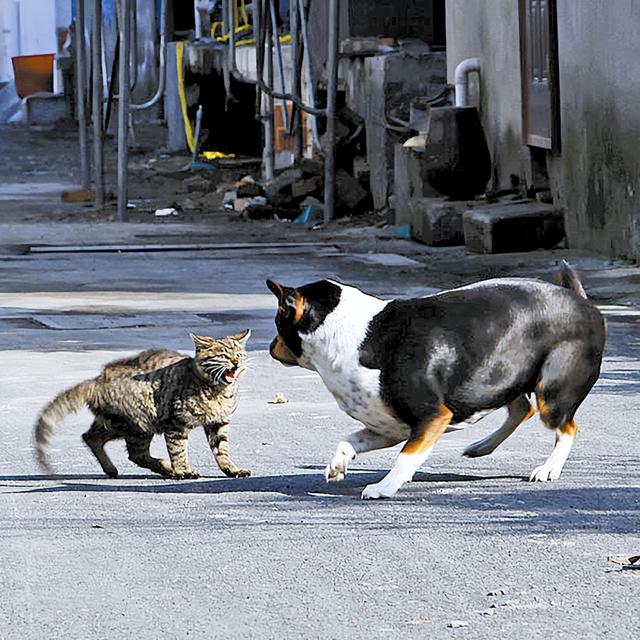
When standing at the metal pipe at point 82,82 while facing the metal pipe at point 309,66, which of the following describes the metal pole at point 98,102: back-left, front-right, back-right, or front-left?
front-right

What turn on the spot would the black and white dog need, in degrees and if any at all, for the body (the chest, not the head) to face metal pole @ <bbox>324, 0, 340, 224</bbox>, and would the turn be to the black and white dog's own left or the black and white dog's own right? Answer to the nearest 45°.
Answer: approximately 90° to the black and white dog's own right

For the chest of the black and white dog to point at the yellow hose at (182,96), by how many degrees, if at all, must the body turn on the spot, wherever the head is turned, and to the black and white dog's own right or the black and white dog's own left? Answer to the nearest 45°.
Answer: approximately 90° to the black and white dog's own right

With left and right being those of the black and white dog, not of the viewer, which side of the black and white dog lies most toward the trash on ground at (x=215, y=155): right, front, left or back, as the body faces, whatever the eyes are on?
right

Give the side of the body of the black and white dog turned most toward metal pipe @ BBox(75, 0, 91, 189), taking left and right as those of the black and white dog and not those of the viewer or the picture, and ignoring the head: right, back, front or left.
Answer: right

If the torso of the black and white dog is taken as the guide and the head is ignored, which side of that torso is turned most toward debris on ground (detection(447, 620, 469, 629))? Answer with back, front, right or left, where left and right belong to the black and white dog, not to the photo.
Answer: left

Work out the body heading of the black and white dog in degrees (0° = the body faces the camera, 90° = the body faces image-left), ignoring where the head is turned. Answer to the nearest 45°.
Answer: approximately 90°

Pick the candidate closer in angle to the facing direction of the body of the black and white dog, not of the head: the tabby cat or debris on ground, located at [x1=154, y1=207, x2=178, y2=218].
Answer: the tabby cat

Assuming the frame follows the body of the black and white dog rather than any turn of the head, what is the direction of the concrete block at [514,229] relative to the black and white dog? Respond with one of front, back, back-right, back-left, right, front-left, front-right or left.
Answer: right

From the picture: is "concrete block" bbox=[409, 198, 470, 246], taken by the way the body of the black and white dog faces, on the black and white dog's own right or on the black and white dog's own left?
on the black and white dog's own right

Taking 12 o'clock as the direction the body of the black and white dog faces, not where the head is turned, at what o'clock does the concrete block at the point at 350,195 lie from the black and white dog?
The concrete block is roughly at 3 o'clock from the black and white dog.

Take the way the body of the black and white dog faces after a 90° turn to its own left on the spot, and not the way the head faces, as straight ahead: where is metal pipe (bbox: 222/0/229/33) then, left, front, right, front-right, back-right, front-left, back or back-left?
back

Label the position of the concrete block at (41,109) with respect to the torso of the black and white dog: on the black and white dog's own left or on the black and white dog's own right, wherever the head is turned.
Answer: on the black and white dog's own right

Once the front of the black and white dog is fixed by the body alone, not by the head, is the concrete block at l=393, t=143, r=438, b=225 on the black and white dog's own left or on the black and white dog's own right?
on the black and white dog's own right

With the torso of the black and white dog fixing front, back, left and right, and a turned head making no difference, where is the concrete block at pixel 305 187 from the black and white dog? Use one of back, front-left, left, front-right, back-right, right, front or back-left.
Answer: right
